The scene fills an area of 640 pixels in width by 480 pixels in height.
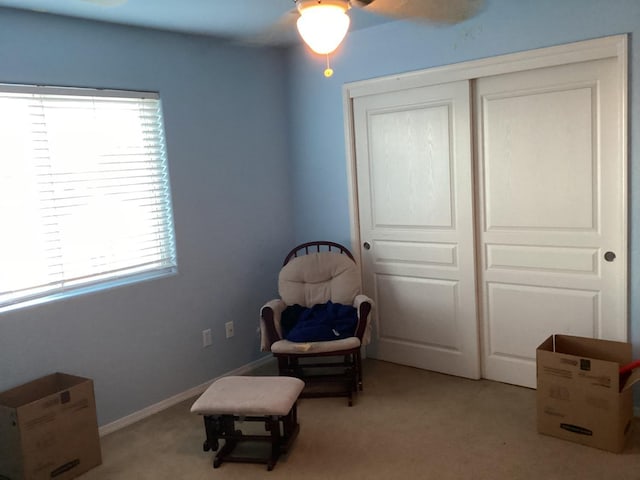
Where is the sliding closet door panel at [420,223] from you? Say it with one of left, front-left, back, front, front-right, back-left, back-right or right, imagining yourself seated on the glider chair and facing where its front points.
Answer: left

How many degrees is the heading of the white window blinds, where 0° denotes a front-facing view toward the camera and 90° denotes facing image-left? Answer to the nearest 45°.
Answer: approximately 315°

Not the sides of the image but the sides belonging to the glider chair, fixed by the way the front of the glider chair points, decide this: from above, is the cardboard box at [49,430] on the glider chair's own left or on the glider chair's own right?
on the glider chair's own right

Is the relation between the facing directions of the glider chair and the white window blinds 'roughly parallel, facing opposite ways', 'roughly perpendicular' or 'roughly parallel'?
roughly perpendicular

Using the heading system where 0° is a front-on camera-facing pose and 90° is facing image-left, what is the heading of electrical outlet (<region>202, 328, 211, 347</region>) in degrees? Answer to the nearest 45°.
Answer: approximately 315°

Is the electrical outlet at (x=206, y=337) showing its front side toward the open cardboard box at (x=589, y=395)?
yes

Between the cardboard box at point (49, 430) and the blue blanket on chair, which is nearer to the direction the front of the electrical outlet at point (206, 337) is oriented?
the blue blanket on chair

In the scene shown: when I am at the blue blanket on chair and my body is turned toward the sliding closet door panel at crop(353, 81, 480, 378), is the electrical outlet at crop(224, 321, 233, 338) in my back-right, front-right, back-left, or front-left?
back-left

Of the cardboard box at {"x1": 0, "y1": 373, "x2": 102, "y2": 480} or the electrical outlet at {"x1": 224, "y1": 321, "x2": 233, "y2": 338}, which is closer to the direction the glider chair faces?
the cardboard box

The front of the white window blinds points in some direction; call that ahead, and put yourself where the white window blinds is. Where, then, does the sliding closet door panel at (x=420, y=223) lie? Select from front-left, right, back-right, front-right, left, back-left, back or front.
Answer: front-left

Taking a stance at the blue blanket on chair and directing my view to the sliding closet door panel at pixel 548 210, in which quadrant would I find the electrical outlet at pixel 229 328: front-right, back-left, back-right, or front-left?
back-left
